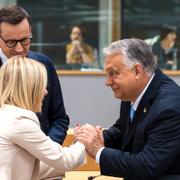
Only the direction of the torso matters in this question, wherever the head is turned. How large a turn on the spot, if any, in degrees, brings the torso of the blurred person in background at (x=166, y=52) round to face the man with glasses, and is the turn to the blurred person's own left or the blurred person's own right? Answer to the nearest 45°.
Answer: approximately 45° to the blurred person's own right

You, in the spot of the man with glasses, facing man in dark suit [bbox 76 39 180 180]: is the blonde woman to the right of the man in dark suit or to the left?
right

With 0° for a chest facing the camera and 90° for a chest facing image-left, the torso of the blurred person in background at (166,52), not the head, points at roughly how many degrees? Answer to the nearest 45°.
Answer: approximately 315°

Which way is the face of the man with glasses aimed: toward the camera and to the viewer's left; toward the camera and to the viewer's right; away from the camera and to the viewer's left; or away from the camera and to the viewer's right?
toward the camera and to the viewer's right

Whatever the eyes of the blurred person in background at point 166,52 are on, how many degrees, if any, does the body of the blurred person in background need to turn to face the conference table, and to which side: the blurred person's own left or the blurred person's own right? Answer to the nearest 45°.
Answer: approximately 45° to the blurred person's own right

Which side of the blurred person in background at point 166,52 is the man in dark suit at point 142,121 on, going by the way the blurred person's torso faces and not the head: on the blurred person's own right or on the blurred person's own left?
on the blurred person's own right

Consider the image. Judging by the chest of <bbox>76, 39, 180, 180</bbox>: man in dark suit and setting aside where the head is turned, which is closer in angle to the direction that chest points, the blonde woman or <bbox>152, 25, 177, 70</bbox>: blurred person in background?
the blonde woman

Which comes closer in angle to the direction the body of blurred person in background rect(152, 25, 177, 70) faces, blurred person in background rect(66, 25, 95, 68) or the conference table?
the conference table

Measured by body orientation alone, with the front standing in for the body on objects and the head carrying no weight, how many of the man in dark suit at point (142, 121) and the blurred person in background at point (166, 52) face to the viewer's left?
1

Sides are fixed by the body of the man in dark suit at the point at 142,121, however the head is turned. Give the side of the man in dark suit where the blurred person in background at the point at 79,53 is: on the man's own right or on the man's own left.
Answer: on the man's own right

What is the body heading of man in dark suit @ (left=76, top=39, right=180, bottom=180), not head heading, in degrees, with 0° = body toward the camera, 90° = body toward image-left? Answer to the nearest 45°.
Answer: approximately 90°

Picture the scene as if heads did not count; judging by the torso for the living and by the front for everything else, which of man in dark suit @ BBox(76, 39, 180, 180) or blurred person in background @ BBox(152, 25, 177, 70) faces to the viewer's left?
the man in dark suit

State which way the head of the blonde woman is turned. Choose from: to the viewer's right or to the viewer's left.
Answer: to the viewer's right

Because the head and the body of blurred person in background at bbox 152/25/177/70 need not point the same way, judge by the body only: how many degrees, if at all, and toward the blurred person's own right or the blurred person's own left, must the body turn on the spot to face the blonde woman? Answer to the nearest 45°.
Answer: approximately 45° to the blurred person's own right
